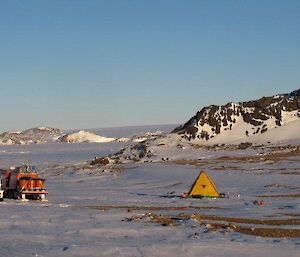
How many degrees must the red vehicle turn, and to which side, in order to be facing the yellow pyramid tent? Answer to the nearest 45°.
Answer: approximately 45° to its left

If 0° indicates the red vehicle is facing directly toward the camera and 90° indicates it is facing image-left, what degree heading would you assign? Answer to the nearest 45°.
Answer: approximately 315°
